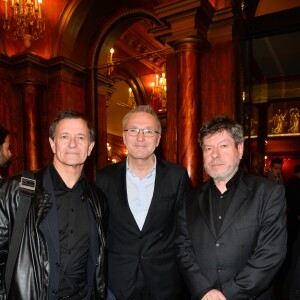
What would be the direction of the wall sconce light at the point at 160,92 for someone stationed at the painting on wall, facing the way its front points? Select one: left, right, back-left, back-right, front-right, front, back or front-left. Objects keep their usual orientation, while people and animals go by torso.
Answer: right

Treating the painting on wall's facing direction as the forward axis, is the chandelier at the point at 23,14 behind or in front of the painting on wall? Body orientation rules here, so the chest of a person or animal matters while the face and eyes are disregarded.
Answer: in front

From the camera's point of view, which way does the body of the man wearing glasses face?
toward the camera

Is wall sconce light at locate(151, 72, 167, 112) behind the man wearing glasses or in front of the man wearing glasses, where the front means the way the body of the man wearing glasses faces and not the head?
behind

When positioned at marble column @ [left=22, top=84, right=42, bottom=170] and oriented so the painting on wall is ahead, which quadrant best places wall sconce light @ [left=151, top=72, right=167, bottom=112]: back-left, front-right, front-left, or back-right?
front-left

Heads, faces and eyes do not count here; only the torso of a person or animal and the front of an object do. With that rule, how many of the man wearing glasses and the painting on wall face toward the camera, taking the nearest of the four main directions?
2

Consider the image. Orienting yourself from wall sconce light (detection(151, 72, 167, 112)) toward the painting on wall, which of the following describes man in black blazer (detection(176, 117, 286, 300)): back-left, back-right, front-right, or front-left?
front-right

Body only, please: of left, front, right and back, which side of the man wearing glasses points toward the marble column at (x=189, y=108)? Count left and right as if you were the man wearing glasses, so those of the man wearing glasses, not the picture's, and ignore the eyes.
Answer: back

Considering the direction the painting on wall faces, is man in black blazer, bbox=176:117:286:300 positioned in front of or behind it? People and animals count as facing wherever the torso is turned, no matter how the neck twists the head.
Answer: in front

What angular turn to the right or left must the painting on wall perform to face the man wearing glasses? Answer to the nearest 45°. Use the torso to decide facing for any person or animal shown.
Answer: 0° — it already faces them

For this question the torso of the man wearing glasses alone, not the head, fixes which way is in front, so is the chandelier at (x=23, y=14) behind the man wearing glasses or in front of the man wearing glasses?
behind

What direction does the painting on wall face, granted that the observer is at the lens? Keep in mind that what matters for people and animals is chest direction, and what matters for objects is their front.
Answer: facing the viewer

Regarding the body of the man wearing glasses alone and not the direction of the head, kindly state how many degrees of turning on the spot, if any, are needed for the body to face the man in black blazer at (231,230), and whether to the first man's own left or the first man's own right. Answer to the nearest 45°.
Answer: approximately 45° to the first man's own left

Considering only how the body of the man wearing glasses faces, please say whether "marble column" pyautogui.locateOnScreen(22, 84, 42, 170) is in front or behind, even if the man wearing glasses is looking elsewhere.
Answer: behind

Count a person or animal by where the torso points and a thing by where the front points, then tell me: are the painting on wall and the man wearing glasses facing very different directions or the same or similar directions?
same or similar directions
